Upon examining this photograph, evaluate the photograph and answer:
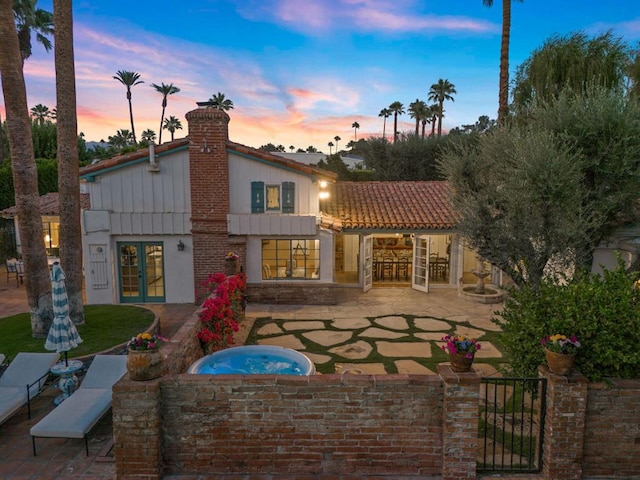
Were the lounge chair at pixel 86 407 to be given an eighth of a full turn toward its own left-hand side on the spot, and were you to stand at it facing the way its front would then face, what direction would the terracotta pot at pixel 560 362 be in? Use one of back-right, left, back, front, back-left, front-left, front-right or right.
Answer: front-left

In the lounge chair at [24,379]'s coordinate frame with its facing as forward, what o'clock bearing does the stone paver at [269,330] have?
The stone paver is roughly at 7 o'clock from the lounge chair.

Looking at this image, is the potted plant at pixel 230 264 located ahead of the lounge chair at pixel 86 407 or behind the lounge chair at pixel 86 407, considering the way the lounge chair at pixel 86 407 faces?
behind

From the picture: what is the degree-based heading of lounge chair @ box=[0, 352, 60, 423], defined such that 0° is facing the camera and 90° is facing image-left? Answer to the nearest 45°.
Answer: approximately 45°

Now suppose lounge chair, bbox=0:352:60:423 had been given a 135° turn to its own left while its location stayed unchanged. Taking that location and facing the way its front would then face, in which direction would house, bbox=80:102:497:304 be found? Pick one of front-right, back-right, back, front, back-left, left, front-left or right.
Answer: front-left

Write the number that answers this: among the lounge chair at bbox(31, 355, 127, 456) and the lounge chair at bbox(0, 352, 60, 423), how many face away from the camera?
0

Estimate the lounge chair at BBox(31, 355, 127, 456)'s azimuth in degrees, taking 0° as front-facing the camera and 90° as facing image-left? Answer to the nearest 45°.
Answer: approximately 45°

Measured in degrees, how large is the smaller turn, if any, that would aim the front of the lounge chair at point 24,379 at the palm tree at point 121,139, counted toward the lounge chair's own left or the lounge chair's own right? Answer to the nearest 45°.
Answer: approximately 135° to the lounge chair's own right

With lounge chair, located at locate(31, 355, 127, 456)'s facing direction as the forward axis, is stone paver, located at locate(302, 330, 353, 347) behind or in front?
behind

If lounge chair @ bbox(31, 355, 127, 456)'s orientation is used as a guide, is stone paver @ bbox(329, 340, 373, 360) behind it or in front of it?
behind

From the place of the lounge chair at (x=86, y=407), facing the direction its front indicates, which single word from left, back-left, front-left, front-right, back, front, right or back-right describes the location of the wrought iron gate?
left

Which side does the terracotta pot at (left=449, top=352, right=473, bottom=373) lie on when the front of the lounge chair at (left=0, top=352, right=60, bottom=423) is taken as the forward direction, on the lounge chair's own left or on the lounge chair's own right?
on the lounge chair's own left

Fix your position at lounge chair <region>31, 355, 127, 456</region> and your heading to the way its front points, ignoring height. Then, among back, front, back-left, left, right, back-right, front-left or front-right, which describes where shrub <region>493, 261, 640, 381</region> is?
left
